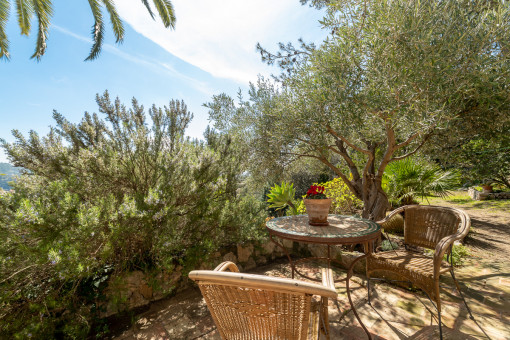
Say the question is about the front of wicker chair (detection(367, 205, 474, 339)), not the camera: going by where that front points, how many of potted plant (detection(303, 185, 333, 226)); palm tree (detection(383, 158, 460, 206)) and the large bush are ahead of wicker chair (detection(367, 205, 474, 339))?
2

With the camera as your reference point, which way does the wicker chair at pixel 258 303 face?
facing away from the viewer and to the right of the viewer

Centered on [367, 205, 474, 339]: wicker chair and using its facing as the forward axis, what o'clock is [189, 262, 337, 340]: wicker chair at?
[189, 262, 337, 340]: wicker chair is roughly at 11 o'clock from [367, 205, 474, 339]: wicker chair.

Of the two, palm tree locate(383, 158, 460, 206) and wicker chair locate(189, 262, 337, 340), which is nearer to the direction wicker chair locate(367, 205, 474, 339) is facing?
the wicker chair

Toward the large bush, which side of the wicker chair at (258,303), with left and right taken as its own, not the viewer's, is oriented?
left

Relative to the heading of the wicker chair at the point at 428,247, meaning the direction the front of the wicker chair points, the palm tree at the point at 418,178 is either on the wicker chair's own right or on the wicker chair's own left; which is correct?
on the wicker chair's own right

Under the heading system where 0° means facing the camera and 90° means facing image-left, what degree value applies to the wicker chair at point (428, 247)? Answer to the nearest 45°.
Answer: approximately 45°

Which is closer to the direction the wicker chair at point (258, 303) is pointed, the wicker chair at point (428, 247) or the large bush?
the wicker chair

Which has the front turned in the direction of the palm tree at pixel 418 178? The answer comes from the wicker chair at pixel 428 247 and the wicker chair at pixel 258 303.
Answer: the wicker chair at pixel 258 303

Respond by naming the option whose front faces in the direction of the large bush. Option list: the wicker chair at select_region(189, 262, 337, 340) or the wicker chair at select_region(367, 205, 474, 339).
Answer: the wicker chair at select_region(367, 205, 474, 339)
